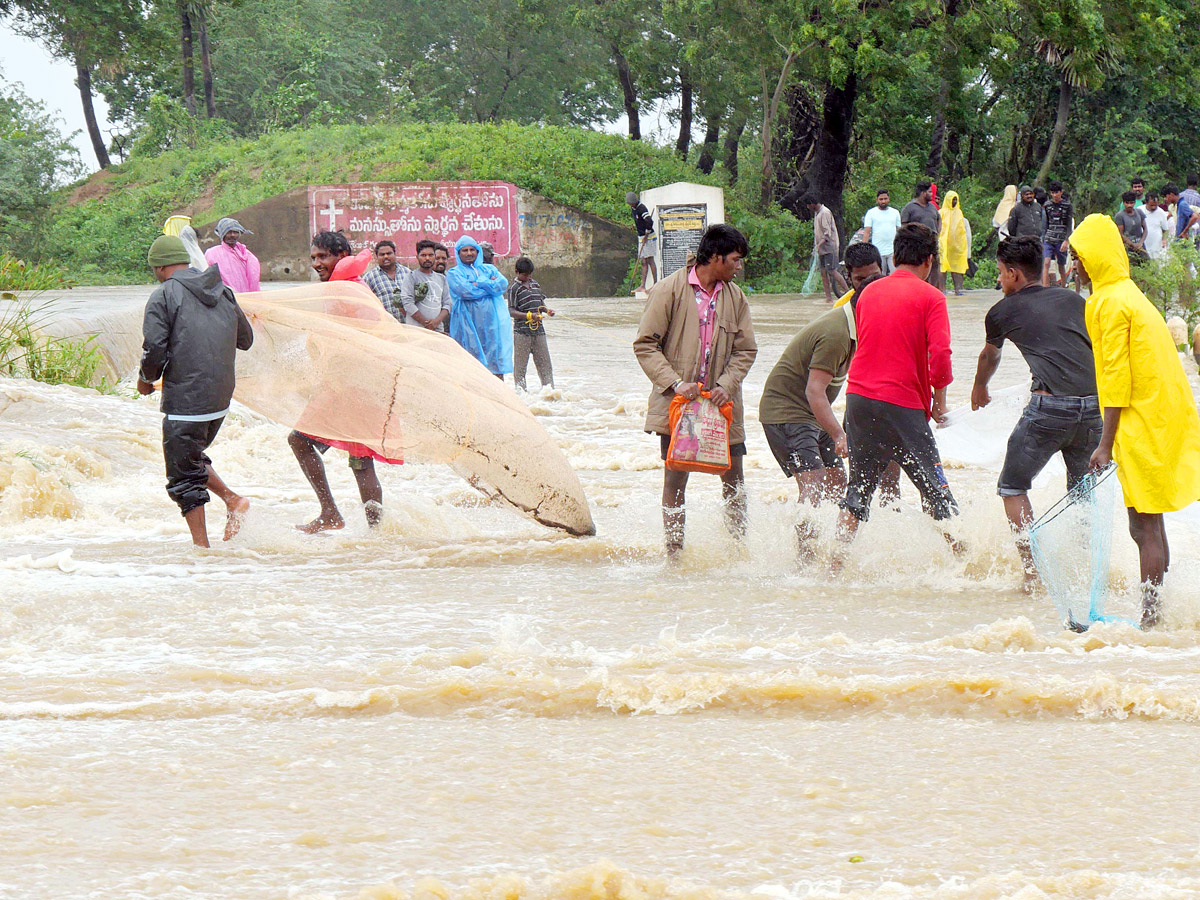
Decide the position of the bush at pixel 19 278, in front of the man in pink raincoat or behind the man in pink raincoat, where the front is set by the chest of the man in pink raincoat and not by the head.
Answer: behind

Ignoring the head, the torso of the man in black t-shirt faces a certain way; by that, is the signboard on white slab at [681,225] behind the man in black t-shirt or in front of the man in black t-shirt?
in front

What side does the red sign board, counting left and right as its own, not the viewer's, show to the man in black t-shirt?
front

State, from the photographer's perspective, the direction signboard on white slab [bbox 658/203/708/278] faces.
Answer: facing the viewer

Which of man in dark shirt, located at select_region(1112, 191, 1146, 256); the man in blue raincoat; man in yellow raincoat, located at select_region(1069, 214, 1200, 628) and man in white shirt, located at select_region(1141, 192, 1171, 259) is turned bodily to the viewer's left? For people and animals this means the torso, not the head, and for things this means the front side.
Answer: the man in yellow raincoat

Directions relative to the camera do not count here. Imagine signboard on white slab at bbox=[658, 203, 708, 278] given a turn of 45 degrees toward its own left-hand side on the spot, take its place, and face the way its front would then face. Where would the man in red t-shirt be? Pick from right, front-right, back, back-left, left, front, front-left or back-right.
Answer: front-right

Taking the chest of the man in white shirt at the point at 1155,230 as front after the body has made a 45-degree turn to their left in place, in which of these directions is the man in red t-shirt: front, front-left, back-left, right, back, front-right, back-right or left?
front-right

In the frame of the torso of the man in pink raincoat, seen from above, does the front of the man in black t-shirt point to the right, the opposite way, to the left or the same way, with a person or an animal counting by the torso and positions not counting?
the opposite way

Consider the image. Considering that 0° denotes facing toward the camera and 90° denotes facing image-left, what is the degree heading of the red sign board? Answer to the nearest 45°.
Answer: approximately 0°

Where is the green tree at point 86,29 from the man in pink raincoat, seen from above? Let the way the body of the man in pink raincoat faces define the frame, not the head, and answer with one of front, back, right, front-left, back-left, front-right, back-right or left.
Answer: back

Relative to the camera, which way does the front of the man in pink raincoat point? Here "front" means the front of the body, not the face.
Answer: toward the camera

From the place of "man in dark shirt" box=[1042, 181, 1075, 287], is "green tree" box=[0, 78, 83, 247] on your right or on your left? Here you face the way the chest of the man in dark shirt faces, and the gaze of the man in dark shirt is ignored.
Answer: on your right

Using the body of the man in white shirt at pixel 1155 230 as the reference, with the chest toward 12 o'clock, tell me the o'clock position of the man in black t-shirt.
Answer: The man in black t-shirt is roughly at 12 o'clock from the man in white shirt.

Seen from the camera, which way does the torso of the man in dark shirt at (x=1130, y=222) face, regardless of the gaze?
toward the camera

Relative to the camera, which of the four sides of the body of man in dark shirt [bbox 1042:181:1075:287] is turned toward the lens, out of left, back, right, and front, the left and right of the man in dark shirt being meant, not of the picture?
front
